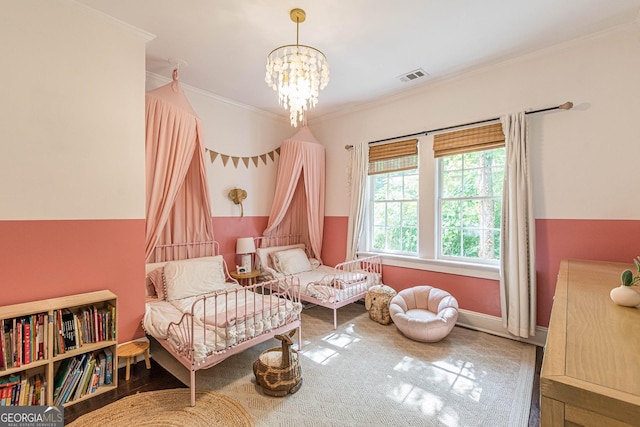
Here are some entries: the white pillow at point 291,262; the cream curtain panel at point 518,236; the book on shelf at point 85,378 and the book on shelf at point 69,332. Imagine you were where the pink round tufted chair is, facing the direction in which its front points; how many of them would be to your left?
1

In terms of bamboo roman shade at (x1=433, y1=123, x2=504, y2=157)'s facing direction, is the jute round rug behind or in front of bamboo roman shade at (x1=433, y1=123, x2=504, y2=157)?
in front

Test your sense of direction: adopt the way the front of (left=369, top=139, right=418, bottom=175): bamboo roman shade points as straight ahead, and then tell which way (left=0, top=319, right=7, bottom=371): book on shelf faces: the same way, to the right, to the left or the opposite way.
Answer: to the left

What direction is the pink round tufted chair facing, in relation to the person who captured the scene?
facing the viewer

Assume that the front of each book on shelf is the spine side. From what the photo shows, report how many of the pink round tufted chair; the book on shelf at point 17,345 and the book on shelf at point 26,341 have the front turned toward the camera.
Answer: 3

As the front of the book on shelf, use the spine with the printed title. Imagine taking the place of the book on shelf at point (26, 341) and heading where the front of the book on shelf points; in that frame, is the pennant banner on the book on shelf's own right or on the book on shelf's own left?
on the book on shelf's own left

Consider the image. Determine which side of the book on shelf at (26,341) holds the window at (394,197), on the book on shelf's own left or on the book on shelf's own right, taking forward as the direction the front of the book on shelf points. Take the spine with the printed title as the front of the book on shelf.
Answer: on the book on shelf's own left

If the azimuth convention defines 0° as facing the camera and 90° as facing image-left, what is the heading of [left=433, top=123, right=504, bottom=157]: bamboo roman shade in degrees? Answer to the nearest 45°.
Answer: approximately 45°

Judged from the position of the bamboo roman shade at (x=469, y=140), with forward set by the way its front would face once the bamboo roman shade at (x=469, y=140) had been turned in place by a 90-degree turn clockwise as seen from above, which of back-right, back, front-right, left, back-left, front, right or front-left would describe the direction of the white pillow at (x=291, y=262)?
front-left

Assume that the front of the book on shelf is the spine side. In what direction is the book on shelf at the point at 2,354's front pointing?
toward the camera

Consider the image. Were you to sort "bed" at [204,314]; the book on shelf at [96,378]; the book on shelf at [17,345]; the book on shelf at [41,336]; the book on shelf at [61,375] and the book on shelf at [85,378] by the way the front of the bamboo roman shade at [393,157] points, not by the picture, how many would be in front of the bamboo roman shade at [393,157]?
6

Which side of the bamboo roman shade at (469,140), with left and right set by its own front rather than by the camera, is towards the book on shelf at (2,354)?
front

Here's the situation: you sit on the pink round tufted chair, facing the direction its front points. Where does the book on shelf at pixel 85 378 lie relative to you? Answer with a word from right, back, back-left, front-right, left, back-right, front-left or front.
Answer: front-right

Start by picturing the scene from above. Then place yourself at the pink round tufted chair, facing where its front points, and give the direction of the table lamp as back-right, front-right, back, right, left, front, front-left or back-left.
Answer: right
